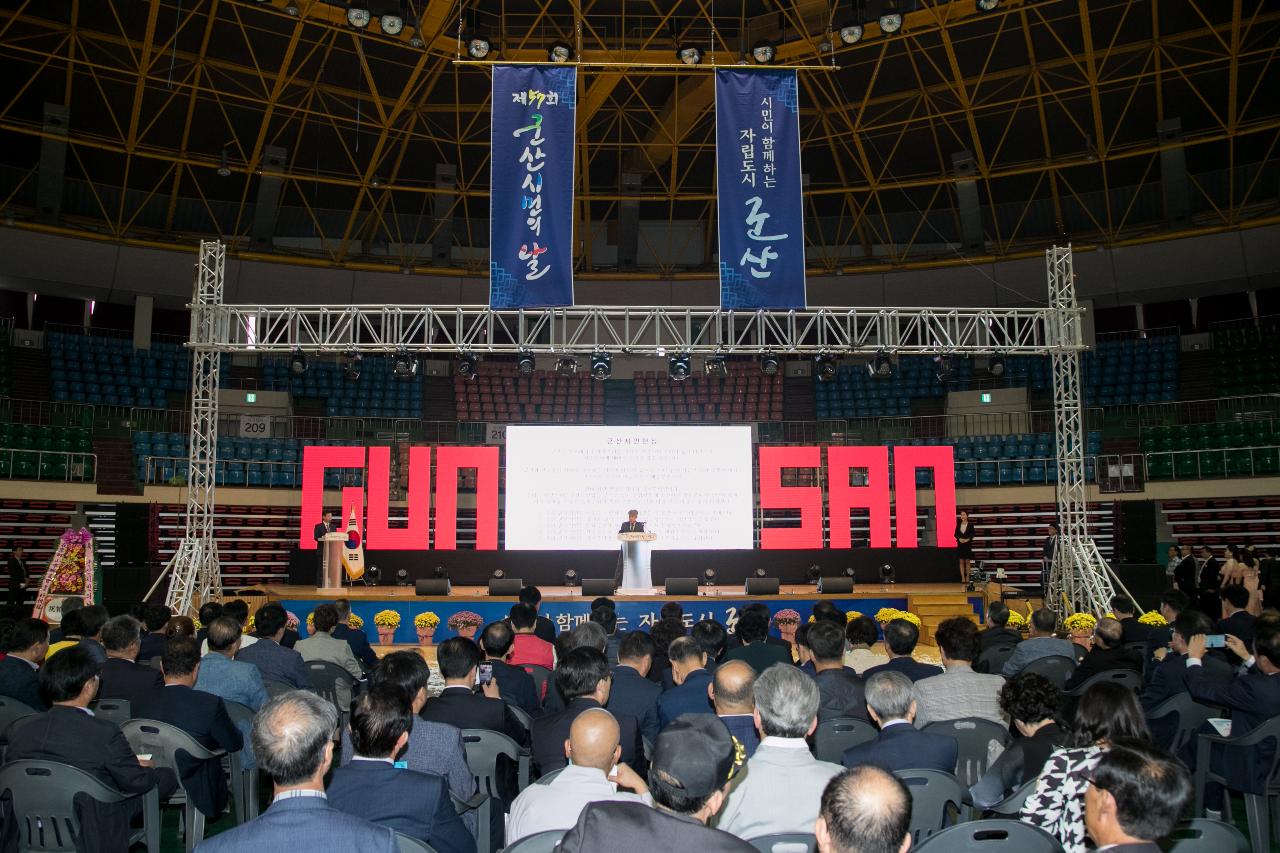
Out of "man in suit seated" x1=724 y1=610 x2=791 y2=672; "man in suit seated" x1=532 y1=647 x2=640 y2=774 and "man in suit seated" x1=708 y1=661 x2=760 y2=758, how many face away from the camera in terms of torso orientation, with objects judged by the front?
3

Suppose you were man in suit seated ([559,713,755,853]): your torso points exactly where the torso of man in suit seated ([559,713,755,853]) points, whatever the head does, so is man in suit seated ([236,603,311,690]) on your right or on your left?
on your left

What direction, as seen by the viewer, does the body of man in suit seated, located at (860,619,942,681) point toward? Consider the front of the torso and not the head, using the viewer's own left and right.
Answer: facing away from the viewer

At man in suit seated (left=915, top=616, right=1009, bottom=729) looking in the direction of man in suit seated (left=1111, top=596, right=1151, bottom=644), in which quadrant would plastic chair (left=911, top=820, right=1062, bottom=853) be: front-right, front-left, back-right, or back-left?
back-right

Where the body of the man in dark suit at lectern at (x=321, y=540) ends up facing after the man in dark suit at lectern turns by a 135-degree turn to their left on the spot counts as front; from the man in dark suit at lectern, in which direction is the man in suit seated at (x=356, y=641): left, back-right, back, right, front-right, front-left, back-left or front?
back

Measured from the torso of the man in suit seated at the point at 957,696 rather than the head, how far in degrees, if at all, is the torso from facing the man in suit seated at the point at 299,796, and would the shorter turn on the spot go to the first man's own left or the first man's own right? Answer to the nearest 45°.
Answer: approximately 135° to the first man's own left

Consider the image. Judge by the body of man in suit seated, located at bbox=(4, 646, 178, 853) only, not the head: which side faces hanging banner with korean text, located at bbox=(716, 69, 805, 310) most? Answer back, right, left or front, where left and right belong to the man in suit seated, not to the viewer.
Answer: front

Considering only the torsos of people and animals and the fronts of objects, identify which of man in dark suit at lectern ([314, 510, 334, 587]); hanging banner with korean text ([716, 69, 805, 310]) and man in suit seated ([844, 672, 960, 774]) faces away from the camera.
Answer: the man in suit seated

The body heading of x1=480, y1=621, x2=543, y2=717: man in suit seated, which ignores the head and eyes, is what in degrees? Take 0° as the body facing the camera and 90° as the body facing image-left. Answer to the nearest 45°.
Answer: approximately 180°

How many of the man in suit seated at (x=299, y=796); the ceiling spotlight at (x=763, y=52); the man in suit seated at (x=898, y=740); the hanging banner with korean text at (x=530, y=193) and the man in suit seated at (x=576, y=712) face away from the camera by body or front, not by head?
3

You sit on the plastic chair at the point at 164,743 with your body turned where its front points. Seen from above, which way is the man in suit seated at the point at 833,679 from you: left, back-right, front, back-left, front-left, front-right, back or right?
front-right

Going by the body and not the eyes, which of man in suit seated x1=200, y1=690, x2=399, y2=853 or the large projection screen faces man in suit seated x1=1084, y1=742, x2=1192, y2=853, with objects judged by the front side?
the large projection screen

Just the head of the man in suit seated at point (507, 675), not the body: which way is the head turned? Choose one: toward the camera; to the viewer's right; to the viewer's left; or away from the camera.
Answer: away from the camera

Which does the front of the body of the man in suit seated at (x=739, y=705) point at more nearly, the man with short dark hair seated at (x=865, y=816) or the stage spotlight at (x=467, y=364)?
the stage spotlight
